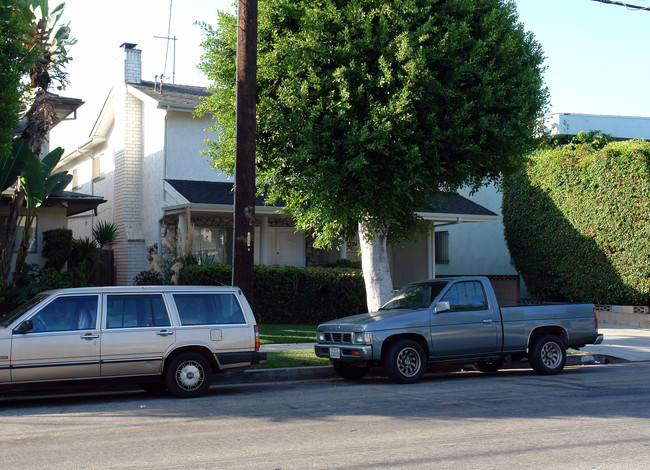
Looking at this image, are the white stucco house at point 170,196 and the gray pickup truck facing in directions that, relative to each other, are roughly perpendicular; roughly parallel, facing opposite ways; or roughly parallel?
roughly perpendicular

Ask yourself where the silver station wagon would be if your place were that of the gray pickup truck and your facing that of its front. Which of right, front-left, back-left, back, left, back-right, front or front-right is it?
front

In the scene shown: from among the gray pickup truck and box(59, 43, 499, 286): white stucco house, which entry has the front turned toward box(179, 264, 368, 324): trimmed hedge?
the white stucco house

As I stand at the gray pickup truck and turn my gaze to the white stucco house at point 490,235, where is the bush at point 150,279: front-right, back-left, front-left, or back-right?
front-left

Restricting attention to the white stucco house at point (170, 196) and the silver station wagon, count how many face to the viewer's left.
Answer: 1

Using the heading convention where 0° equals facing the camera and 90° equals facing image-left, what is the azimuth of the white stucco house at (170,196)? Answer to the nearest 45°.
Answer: approximately 315°

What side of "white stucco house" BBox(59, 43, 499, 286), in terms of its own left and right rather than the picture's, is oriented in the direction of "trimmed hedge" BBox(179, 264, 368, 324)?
front

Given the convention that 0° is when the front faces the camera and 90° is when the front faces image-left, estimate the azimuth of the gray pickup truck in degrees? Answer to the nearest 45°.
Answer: approximately 45°

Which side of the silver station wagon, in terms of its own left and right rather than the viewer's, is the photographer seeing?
left

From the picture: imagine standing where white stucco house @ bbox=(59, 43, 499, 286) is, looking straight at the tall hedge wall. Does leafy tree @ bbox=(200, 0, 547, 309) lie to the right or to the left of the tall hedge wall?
right

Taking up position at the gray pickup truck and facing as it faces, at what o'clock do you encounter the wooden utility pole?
The wooden utility pole is roughly at 1 o'clock from the gray pickup truck.

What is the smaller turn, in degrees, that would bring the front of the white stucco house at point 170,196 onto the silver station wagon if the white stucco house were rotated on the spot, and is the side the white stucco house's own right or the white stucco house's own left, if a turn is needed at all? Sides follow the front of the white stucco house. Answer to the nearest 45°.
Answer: approximately 45° to the white stucco house's own right

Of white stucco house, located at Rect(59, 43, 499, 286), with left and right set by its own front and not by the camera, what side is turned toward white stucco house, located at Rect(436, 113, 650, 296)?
left

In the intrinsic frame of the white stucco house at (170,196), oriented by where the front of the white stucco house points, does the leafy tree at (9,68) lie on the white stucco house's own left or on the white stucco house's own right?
on the white stucco house's own right
